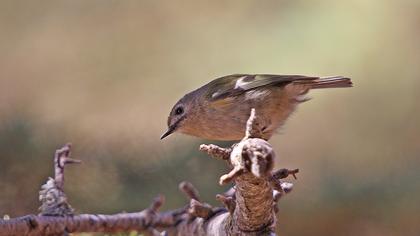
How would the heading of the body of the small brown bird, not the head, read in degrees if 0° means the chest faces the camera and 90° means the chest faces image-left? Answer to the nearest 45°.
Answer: approximately 90°
